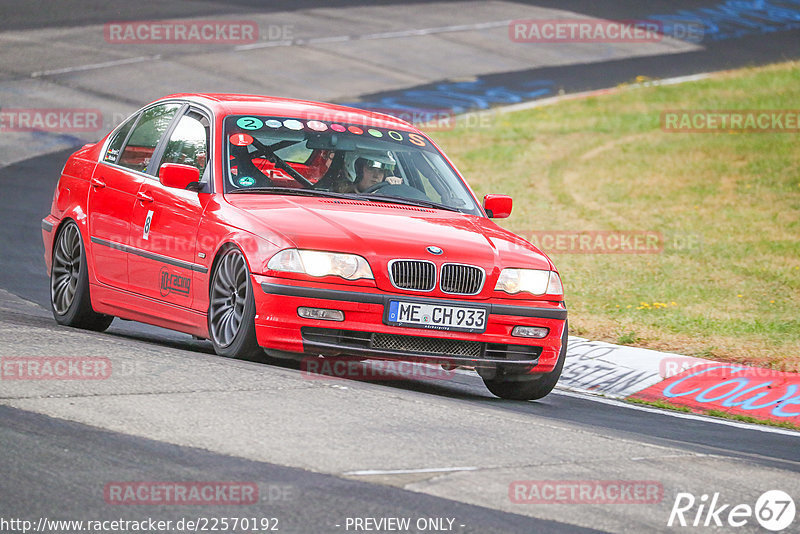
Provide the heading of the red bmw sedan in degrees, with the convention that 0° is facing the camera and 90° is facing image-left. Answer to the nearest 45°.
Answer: approximately 315°

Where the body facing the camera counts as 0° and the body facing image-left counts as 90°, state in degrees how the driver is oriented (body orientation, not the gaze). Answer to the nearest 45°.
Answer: approximately 315°

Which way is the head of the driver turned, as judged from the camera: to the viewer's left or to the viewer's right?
to the viewer's right
